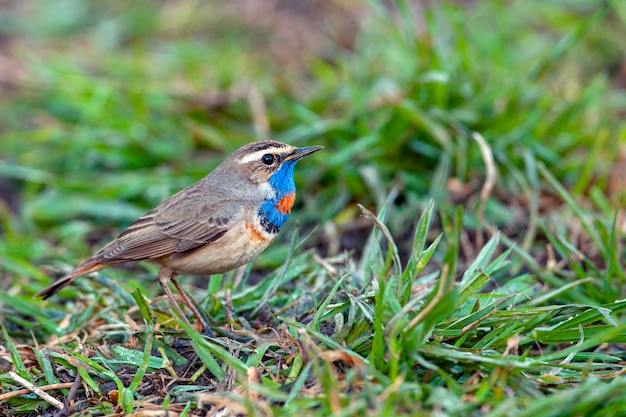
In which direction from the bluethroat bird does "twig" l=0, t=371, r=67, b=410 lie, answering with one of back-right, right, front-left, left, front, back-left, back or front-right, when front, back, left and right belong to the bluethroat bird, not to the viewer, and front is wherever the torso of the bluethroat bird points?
back-right

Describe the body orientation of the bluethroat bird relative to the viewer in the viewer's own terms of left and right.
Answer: facing to the right of the viewer

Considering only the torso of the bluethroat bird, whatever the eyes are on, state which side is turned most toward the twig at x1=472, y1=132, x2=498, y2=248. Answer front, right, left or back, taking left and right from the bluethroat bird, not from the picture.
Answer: front
